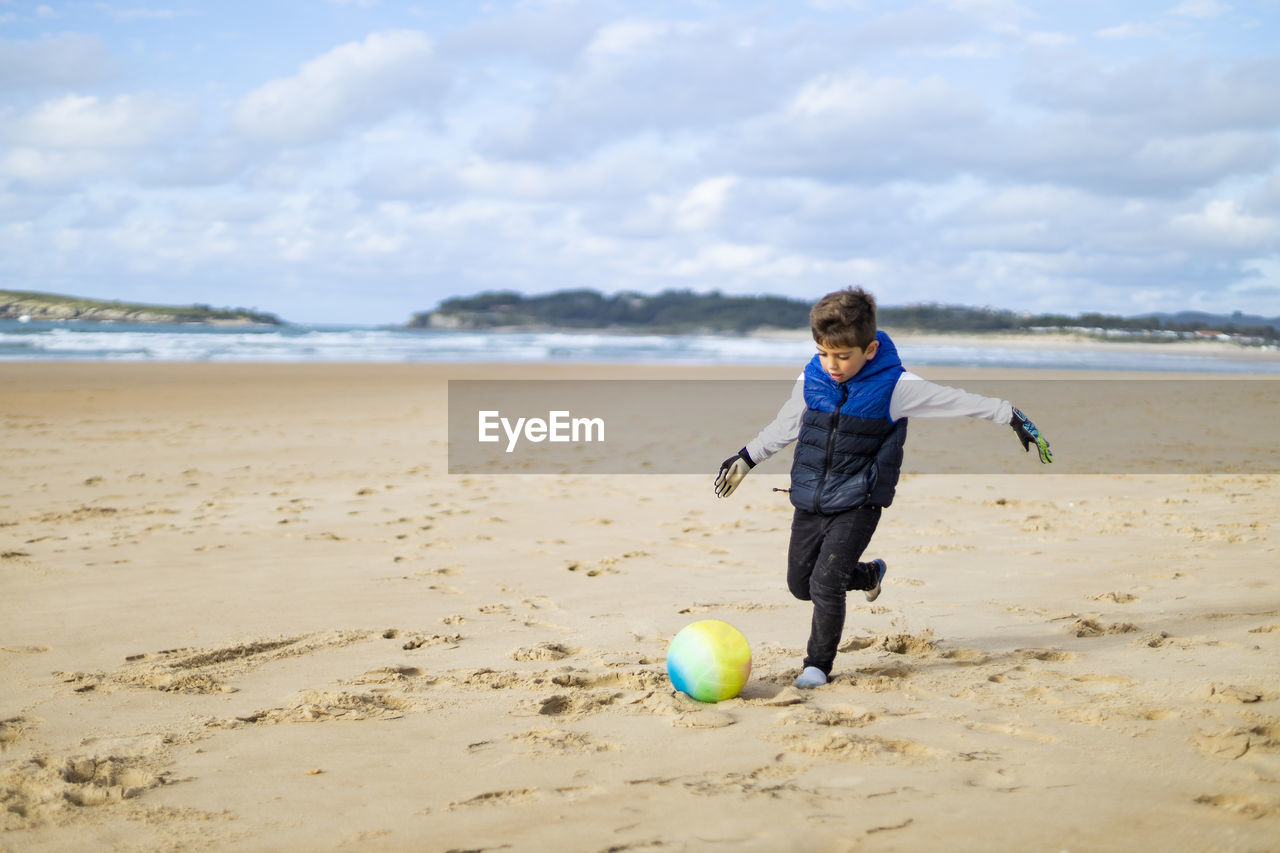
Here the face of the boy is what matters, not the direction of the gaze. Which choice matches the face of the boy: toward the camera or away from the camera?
toward the camera

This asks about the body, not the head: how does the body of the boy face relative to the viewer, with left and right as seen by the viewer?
facing the viewer and to the left of the viewer
